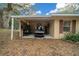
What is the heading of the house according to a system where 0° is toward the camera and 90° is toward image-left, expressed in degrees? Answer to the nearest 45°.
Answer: approximately 0°

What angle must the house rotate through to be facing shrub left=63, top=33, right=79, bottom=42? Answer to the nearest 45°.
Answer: approximately 45° to its left
